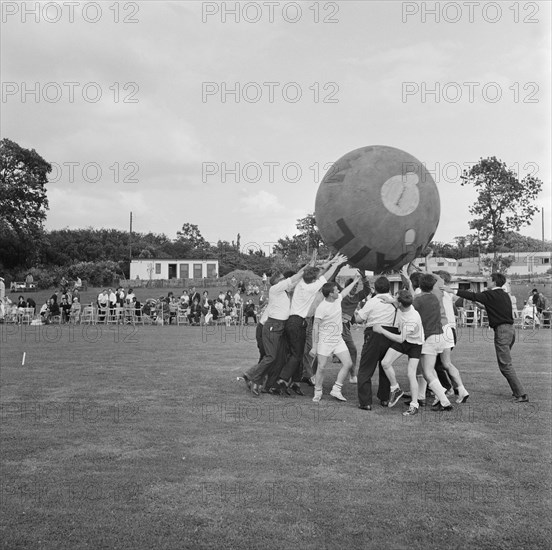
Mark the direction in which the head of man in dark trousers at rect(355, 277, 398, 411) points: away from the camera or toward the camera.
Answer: away from the camera

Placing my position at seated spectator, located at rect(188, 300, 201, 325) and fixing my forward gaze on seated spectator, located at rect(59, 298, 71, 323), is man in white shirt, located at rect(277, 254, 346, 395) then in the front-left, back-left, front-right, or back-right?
back-left

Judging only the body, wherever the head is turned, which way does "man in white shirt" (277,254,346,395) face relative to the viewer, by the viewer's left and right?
facing away from the viewer and to the right of the viewer

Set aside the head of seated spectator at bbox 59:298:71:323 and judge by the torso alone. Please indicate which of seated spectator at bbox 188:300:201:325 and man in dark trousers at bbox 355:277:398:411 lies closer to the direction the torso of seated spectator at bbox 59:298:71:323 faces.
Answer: the man in dark trousers

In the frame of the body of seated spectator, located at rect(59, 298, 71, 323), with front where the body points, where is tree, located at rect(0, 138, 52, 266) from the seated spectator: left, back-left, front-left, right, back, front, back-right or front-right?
back

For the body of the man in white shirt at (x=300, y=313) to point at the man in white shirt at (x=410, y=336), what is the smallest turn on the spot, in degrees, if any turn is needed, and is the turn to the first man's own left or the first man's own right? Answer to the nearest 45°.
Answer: approximately 90° to the first man's own right

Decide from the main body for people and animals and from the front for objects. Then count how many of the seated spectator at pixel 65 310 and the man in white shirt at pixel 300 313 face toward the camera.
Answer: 1

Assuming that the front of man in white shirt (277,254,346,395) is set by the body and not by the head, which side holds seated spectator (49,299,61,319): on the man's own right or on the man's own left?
on the man's own left

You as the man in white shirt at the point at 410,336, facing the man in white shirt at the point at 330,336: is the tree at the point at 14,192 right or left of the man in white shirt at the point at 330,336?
right

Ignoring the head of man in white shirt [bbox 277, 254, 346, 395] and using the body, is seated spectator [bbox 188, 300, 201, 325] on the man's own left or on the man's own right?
on the man's own left

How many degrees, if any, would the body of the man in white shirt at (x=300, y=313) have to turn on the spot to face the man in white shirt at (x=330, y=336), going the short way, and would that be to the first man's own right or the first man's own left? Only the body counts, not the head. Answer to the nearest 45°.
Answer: approximately 90° to the first man's own right
